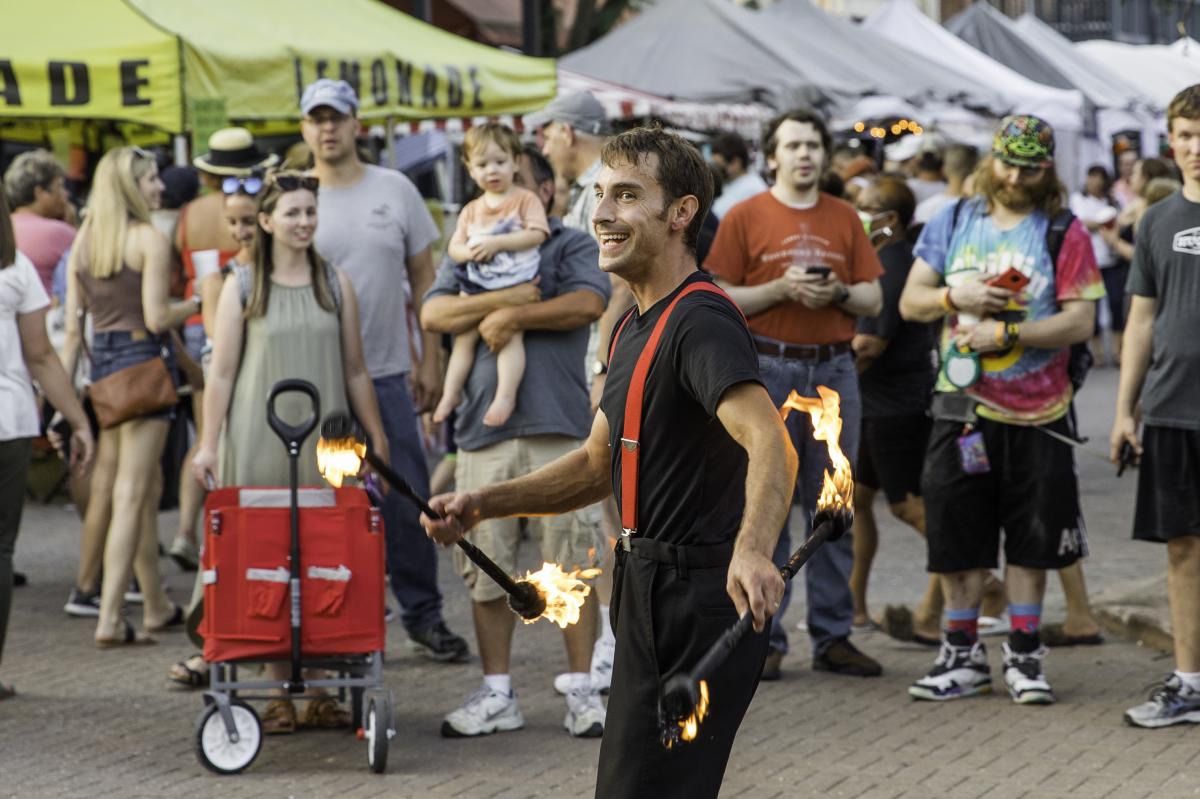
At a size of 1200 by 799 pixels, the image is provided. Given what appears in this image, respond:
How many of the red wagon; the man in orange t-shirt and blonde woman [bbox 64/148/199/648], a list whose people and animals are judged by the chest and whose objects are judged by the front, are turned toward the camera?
2

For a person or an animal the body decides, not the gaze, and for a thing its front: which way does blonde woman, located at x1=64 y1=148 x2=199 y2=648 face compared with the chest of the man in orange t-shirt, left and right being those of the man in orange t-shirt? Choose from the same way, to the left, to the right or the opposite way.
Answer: the opposite way

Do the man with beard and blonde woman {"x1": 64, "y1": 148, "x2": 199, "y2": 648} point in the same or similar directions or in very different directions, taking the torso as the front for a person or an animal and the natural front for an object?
very different directions

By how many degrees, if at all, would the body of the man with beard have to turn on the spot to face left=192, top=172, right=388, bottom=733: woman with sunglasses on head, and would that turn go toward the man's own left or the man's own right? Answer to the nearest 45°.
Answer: approximately 90° to the man's own right

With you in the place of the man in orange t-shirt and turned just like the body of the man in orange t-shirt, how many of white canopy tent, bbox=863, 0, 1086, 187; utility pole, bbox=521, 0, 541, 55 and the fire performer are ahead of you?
1

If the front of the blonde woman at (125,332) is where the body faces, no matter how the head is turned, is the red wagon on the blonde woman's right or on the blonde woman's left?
on the blonde woman's right

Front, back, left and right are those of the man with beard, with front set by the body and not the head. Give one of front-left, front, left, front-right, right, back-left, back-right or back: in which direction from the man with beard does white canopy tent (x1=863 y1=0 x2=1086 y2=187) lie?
back

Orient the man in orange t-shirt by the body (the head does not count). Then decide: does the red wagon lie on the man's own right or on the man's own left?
on the man's own right

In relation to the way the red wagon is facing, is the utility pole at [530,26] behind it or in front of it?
behind

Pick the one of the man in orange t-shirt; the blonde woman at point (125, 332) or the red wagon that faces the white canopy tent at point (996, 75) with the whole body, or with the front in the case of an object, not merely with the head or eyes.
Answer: the blonde woman

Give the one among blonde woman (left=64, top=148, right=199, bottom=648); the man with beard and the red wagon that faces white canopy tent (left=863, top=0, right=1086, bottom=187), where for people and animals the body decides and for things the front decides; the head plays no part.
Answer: the blonde woman

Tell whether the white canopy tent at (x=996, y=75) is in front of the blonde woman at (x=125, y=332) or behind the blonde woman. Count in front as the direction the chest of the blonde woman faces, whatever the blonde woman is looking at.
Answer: in front

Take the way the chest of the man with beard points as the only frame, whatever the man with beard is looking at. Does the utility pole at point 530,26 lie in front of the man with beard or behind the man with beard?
behind
